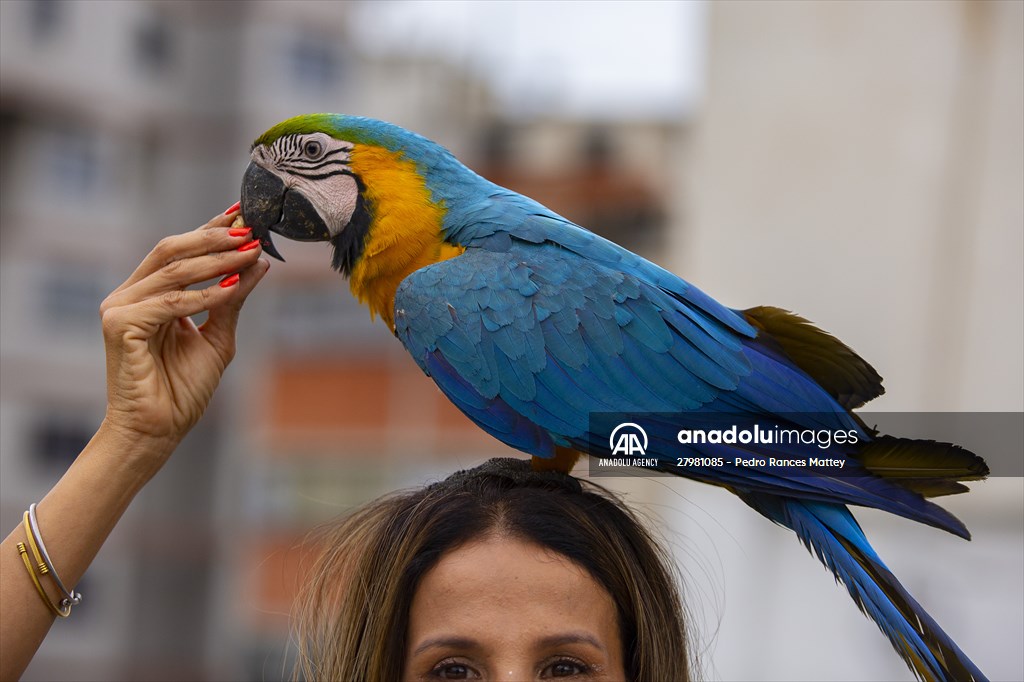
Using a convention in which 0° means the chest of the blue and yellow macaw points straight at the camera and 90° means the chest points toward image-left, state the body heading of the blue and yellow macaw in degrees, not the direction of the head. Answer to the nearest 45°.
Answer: approximately 90°
